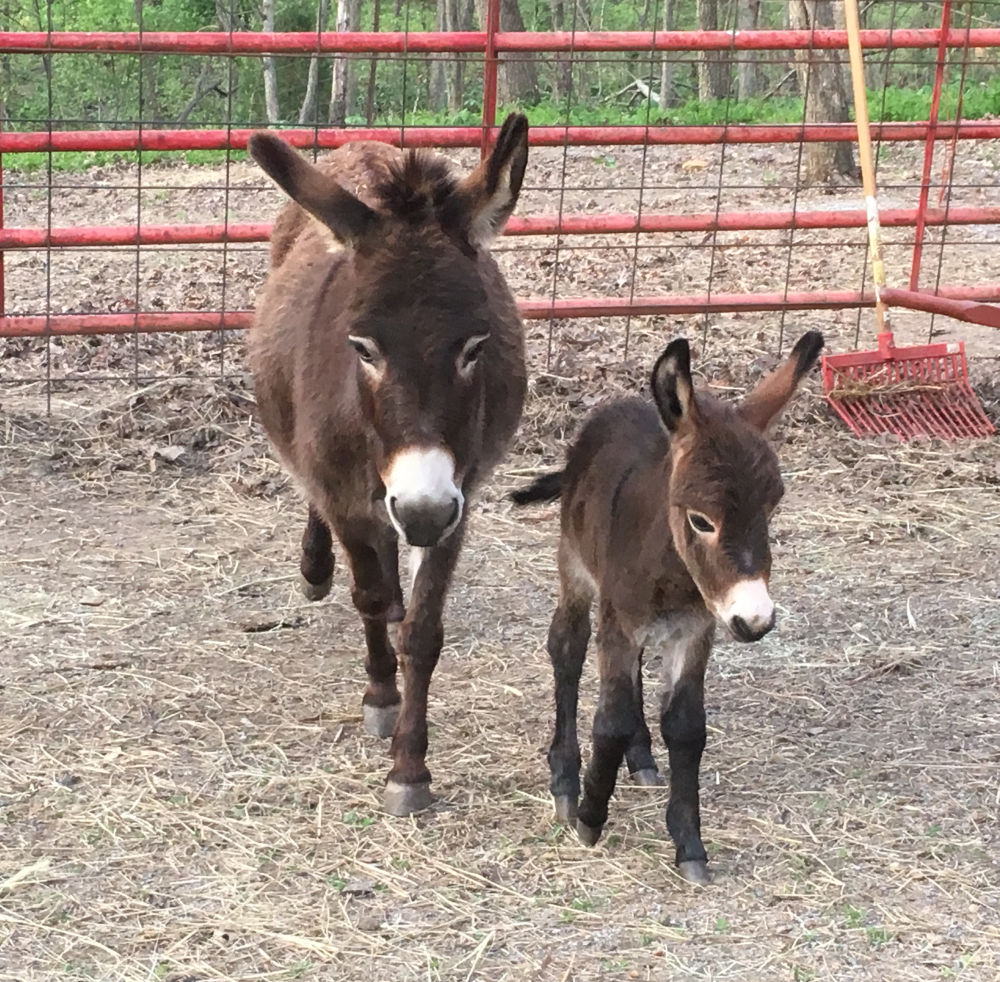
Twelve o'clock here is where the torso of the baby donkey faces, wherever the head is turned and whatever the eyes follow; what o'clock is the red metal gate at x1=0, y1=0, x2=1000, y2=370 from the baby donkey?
The red metal gate is roughly at 7 o'clock from the baby donkey.

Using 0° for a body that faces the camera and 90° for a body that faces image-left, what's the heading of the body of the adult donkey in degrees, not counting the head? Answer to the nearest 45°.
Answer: approximately 0°

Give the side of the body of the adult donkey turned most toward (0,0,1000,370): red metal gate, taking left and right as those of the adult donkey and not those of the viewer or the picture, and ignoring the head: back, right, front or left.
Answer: back

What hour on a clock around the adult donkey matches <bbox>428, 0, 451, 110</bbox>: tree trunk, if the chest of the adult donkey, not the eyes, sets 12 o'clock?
The tree trunk is roughly at 6 o'clock from the adult donkey.

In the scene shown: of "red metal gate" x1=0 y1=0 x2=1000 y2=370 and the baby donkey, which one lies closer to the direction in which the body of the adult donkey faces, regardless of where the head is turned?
the baby donkey

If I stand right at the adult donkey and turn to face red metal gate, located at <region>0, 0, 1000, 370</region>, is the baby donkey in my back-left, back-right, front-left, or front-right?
back-right

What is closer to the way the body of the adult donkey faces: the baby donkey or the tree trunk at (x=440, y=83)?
the baby donkey

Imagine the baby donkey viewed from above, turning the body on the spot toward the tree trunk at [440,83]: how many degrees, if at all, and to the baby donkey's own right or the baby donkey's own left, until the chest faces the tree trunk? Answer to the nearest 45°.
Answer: approximately 135° to the baby donkey's own left
